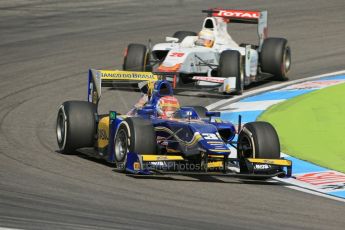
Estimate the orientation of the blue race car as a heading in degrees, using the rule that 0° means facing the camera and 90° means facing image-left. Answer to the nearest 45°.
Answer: approximately 315°

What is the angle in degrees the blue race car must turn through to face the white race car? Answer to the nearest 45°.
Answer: approximately 135° to its left
